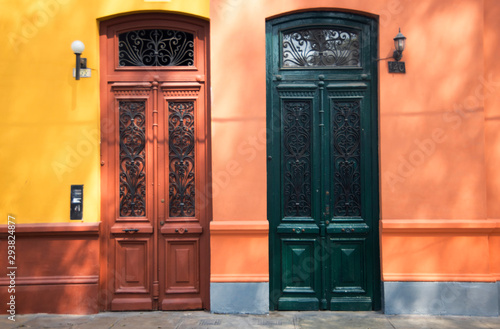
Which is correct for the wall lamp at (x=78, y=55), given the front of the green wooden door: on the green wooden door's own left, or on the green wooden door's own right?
on the green wooden door's own right

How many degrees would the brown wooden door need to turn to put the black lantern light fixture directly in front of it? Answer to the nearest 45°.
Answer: approximately 90° to its left

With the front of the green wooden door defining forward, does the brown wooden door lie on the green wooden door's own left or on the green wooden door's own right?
on the green wooden door's own right

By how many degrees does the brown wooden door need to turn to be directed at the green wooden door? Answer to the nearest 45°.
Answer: approximately 90° to its left

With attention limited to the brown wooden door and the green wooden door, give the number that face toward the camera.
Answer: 2

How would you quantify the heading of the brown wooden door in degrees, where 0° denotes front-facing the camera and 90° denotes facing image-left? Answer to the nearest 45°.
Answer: approximately 0°
